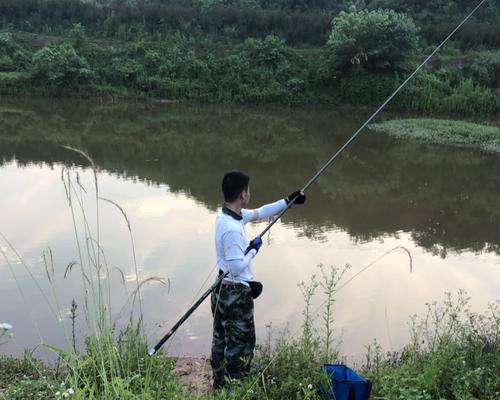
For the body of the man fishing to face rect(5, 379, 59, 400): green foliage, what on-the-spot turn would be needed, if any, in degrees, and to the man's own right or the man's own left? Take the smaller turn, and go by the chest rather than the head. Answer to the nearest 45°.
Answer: approximately 180°

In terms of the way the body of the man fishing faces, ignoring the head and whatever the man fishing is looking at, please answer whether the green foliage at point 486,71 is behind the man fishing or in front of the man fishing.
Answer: in front

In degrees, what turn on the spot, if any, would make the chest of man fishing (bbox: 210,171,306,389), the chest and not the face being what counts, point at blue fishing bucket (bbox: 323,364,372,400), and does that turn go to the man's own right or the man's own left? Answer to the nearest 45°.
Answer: approximately 90° to the man's own right

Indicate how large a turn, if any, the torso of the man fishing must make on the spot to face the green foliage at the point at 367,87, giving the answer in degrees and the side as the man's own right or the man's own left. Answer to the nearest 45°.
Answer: approximately 45° to the man's own left

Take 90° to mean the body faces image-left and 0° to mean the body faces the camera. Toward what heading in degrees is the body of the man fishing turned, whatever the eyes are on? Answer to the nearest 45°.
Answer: approximately 225°

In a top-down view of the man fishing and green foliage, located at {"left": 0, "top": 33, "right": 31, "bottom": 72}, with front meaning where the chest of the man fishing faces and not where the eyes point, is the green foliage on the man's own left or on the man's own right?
on the man's own left

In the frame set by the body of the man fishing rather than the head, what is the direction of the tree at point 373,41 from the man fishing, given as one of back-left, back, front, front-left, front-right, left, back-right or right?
front-left

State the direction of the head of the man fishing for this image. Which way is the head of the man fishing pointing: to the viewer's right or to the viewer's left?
to the viewer's right

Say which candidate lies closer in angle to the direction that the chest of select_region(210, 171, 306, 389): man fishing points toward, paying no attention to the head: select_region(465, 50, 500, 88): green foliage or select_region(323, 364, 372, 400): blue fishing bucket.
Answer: the green foliage
